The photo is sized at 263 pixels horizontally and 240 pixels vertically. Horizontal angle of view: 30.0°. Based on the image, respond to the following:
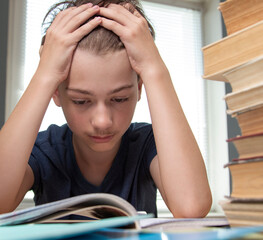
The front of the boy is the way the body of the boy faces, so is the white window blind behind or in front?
behind

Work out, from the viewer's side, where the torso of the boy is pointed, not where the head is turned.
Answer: toward the camera
